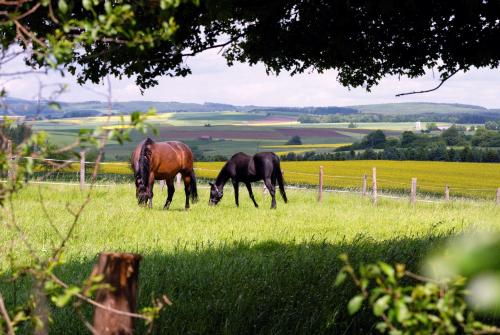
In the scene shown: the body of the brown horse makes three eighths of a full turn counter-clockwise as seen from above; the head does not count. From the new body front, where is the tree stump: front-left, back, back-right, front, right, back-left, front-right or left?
right

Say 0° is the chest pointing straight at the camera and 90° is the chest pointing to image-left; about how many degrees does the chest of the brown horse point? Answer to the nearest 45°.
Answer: approximately 45°

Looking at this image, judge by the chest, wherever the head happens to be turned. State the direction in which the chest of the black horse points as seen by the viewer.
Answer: to the viewer's left

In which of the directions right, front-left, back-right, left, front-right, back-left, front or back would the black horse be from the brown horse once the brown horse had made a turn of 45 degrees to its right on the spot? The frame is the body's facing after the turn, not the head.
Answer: back-right

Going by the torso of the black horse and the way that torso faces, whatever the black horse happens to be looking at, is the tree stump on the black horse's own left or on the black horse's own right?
on the black horse's own left

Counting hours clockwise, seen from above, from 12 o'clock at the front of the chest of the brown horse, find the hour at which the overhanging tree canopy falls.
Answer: The overhanging tree canopy is roughly at 10 o'clock from the brown horse.

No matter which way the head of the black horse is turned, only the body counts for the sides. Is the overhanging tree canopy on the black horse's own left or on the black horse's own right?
on the black horse's own left
